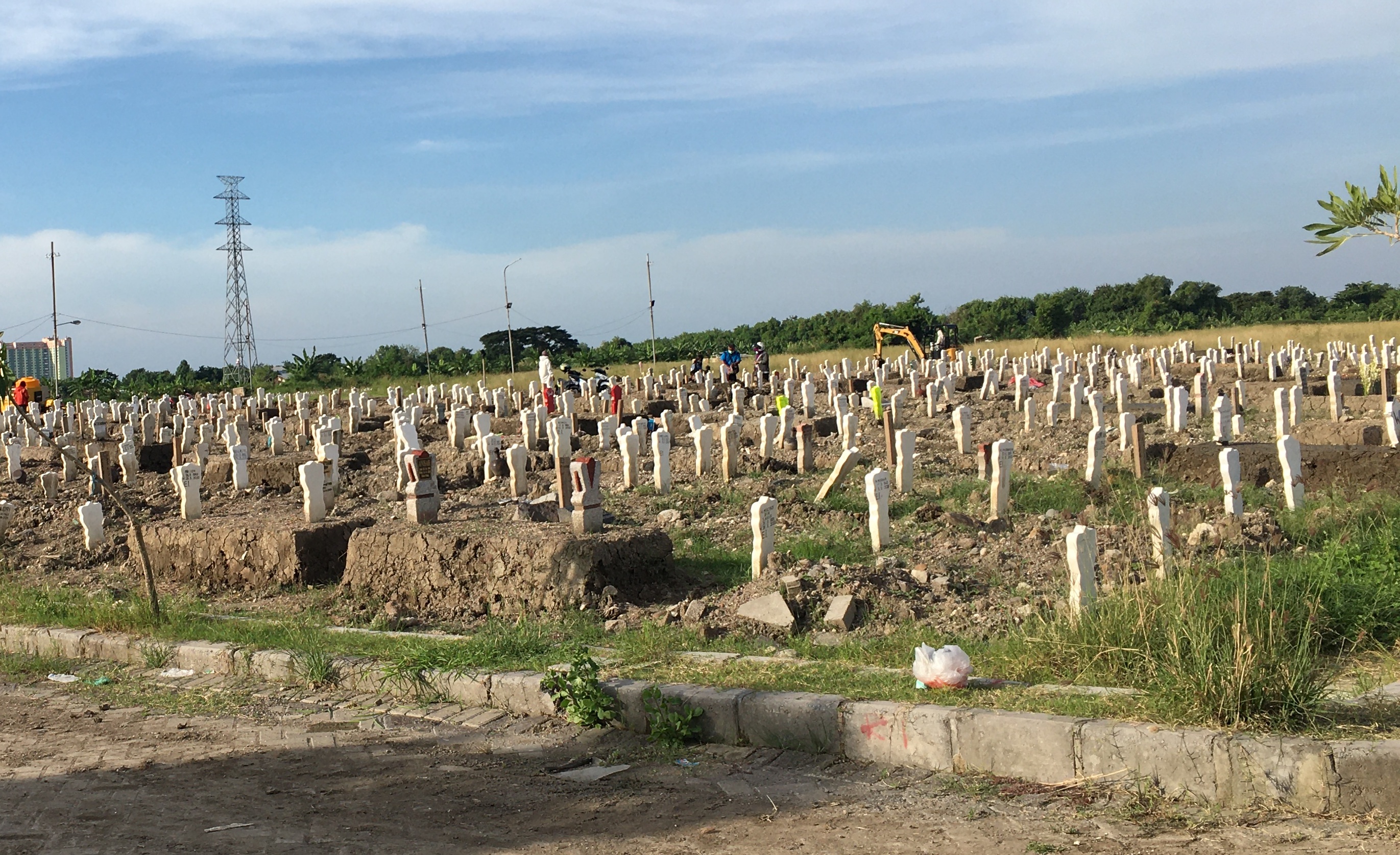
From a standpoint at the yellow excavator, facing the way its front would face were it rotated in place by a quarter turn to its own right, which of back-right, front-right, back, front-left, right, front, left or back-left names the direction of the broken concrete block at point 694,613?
back

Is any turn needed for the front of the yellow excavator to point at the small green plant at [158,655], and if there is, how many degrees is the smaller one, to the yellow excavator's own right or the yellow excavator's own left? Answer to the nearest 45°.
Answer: approximately 90° to the yellow excavator's own left

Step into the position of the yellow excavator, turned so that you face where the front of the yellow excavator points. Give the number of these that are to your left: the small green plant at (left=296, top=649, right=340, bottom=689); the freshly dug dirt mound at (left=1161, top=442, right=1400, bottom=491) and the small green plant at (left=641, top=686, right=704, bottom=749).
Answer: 3

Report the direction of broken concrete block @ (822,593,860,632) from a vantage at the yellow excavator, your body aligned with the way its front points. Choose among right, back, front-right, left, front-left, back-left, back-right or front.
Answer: left

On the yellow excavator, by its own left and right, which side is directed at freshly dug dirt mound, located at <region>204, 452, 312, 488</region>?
left

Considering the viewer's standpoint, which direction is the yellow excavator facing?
facing to the left of the viewer

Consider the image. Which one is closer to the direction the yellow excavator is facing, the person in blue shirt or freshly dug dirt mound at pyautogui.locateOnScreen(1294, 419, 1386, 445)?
the person in blue shirt

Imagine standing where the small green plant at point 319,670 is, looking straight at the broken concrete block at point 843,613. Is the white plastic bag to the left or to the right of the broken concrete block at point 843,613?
right

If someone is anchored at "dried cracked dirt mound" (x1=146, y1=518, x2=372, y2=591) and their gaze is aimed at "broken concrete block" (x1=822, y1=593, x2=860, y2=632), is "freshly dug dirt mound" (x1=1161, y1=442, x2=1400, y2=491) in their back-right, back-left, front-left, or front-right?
front-left

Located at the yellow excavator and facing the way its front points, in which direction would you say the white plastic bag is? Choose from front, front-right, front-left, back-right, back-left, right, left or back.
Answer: left

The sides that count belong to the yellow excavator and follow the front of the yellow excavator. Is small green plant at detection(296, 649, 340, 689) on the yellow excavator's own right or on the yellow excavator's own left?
on the yellow excavator's own left

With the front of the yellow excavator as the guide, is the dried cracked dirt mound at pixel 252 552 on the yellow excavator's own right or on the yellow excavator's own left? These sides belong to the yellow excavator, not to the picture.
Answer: on the yellow excavator's own left

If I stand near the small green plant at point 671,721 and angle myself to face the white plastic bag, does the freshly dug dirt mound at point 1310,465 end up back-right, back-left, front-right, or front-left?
front-left

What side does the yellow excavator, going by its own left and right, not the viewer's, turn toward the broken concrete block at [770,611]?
left

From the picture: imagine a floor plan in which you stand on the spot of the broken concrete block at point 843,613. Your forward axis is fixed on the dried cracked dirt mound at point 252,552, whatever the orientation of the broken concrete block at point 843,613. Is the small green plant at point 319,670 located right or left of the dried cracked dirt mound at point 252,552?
left

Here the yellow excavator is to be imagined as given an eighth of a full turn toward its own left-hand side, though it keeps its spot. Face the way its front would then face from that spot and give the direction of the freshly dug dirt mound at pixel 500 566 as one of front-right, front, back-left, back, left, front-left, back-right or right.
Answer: front-left

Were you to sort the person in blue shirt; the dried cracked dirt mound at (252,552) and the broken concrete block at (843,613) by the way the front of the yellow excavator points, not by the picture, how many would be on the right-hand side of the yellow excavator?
0

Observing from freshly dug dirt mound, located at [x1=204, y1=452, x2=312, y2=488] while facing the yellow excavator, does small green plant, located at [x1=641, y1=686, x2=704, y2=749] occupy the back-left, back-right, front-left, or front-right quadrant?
back-right
